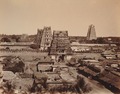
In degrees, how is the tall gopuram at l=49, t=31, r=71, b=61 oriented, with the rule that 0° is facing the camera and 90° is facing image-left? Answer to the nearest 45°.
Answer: approximately 0°

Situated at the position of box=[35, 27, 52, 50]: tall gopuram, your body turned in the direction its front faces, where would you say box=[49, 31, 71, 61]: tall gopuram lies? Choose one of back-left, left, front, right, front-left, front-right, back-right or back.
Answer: front-left

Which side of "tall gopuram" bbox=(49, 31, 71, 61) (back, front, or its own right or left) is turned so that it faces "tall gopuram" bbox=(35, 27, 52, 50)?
back

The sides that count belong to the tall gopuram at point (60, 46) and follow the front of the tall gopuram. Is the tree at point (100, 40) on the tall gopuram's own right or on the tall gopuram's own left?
on the tall gopuram's own left

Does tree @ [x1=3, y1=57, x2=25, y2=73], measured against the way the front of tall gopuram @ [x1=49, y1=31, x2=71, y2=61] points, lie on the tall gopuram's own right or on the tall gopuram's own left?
on the tall gopuram's own right

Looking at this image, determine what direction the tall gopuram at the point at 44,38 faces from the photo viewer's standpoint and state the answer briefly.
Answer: facing the viewer and to the right of the viewer

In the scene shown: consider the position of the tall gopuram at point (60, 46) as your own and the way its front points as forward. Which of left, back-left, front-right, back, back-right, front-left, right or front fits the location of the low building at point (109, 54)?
left

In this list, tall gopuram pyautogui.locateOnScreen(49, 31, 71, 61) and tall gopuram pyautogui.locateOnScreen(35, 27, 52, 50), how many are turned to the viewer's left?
0

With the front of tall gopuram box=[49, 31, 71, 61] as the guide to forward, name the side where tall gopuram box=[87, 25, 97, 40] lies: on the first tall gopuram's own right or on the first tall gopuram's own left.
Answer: on the first tall gopuram's own left

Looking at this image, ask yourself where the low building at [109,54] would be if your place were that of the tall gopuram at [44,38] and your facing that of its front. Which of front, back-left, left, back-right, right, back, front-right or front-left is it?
front-left
